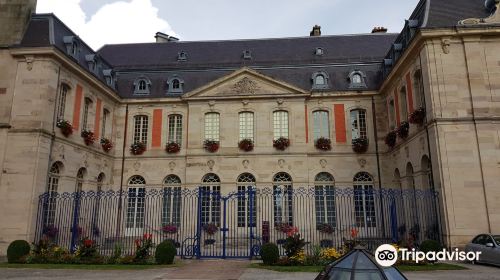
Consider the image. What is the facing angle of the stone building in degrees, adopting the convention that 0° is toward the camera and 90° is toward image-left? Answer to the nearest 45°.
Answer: approximately 0°

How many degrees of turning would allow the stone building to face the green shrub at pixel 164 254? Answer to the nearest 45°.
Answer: approximately 45° to its right

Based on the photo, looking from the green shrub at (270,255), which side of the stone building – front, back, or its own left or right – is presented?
front
